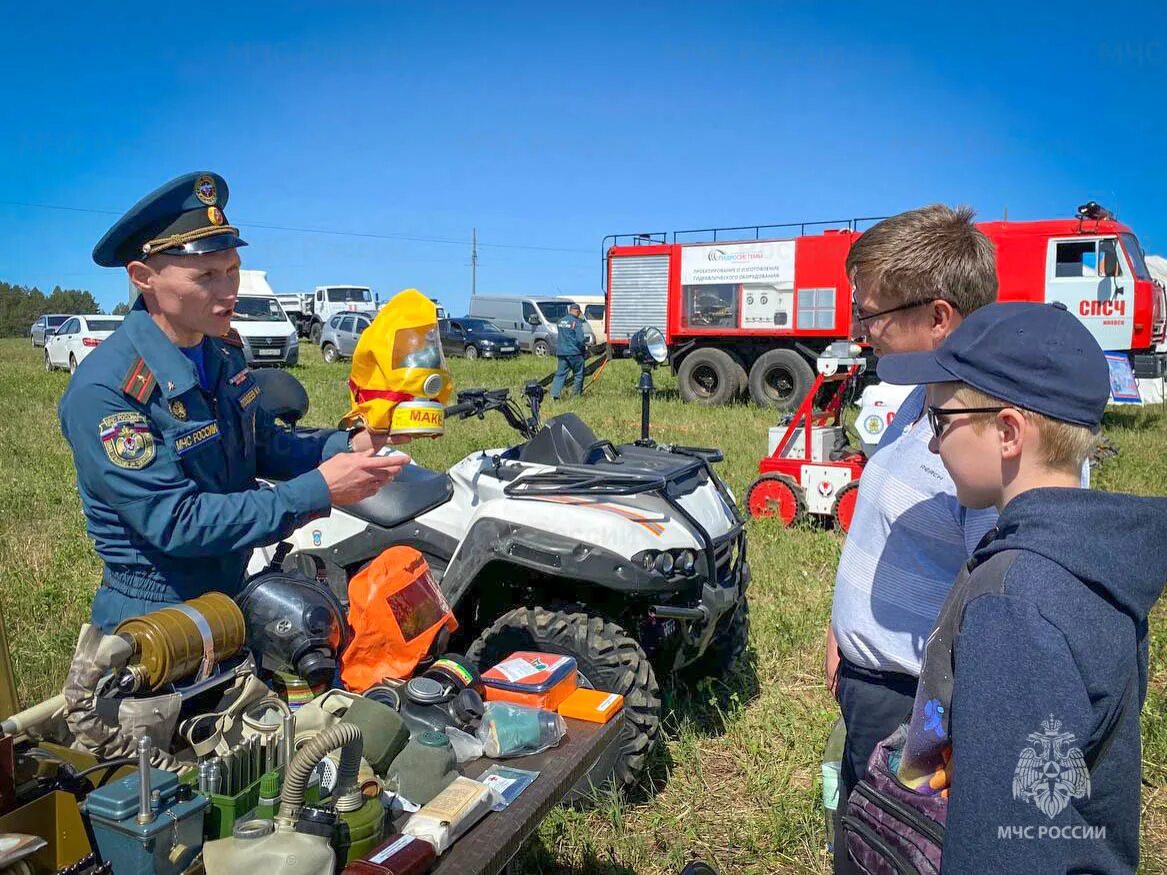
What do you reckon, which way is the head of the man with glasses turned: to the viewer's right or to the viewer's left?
to the viewer's left

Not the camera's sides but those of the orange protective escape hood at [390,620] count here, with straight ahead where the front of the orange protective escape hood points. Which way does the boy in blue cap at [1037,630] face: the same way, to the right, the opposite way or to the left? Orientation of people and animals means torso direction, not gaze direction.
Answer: the opposite way

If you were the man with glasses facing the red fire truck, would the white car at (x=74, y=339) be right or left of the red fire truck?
left

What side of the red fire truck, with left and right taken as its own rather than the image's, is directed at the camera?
right

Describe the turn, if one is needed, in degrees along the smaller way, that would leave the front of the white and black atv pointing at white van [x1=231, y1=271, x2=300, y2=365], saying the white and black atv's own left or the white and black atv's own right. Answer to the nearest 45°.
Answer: approximately 135° to the white and black atv's own left

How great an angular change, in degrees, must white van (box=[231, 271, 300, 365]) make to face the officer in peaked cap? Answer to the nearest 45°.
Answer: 0° — it already faces them

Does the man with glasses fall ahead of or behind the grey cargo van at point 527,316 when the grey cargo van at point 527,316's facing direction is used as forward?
ahead

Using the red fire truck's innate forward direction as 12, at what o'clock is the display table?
The display table is roughly at 3 o'clock from the red fire truck.

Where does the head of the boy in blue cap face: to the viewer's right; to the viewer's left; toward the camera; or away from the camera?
to the viewer's left

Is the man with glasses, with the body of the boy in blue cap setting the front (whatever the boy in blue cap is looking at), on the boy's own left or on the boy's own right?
on the boy's own right

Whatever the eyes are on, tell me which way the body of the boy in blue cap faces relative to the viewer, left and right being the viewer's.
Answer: facing to the left of the viewer

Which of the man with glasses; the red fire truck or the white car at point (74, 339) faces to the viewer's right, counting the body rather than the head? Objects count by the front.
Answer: the red fire truck

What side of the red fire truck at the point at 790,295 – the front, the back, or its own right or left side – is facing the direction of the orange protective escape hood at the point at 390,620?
right
